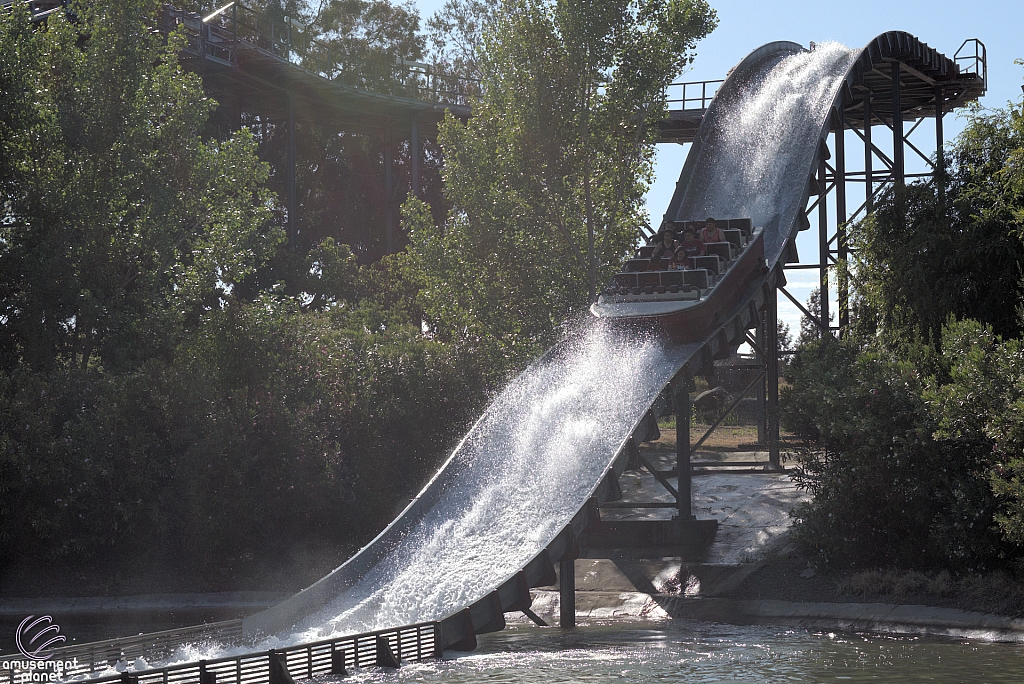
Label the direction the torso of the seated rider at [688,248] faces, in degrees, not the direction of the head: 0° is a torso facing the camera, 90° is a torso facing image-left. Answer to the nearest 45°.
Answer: approximately 45°

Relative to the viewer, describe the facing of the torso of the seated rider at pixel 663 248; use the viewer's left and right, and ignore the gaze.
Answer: facing the viewer and to the left of the viewer

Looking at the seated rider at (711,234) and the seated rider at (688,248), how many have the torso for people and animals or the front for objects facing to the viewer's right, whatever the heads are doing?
0

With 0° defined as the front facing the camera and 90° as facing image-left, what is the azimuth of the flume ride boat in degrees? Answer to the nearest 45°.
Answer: approximately 45°

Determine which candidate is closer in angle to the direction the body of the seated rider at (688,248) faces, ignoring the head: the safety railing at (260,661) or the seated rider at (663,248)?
the safety railing

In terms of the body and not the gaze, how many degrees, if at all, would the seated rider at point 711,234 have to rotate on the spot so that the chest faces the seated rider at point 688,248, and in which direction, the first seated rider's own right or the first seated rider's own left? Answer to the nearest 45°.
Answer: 0° — they already face them

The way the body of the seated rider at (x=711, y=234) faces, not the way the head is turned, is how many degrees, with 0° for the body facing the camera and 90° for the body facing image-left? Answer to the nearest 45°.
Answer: approximately 45°

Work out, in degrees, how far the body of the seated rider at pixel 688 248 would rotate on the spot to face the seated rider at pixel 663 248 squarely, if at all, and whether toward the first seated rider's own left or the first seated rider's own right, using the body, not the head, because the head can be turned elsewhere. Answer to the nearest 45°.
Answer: approximately 90° to the first seated rider's own right

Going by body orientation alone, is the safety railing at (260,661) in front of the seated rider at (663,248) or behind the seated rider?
in front

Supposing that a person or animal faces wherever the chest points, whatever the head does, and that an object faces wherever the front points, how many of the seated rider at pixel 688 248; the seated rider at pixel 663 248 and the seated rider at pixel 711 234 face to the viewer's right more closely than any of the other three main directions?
0

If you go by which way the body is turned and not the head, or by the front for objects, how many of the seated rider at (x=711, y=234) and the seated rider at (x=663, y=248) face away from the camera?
0
